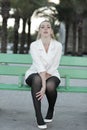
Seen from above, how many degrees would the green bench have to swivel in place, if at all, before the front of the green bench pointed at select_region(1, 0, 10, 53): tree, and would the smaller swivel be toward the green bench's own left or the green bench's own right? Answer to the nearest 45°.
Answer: approximately 180°

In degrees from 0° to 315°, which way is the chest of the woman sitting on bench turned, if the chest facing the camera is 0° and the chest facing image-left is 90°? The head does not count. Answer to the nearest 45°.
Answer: approximately 0°

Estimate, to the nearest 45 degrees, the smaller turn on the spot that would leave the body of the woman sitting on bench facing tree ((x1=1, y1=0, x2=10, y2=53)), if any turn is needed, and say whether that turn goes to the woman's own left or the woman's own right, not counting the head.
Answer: approximately 180°
